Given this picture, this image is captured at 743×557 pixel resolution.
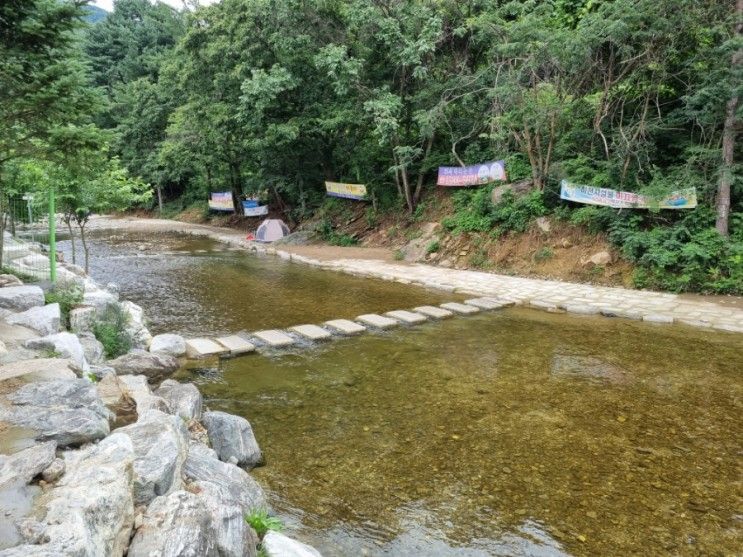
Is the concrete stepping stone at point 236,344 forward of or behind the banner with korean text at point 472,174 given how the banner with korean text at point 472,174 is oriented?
forward

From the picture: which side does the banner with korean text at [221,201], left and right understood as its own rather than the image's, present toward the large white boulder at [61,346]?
front

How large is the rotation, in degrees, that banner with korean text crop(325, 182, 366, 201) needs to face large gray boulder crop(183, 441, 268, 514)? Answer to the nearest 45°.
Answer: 0° — it already faces it

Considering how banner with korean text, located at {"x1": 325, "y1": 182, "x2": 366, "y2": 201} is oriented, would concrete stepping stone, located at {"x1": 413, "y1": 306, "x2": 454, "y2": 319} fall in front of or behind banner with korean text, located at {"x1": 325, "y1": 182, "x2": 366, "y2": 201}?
in front

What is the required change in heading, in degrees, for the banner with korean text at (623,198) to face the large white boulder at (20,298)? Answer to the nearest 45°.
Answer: approximately 45° to its right

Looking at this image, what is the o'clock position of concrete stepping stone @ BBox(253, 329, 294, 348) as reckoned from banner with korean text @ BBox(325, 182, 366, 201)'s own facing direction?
The concrete stepping stone is roughly at 12 o'clock from the banner with korean text.

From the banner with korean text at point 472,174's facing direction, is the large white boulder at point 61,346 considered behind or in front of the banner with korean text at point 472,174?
in front

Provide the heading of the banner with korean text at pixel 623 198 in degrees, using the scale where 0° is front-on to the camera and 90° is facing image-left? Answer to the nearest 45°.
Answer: approximately 0°

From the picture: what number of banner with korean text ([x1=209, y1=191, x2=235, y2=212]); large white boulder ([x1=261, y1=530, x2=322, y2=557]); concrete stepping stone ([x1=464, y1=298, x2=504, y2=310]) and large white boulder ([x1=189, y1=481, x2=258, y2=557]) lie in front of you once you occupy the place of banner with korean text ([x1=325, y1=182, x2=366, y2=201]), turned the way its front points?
3

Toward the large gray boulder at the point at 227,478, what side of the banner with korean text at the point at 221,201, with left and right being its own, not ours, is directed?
front

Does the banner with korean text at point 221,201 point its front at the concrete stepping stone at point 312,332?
yes

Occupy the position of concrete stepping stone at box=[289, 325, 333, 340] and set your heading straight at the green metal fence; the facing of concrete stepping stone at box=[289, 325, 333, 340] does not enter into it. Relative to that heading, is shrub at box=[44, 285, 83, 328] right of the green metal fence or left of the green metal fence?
left
